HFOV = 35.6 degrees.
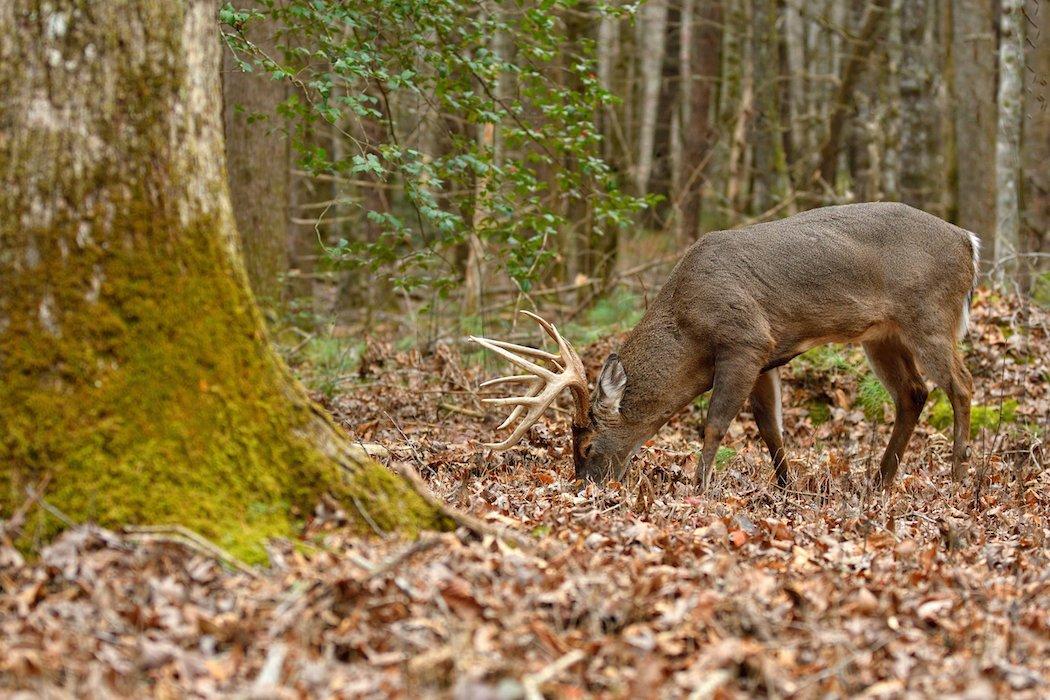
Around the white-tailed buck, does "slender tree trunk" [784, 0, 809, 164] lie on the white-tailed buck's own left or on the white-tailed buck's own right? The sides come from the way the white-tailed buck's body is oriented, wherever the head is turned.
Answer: on the white-tailed buck's own right

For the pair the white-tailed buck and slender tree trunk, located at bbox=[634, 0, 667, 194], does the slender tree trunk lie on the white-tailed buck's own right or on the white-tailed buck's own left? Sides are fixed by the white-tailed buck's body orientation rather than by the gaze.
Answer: on the white-tailed buck's own right

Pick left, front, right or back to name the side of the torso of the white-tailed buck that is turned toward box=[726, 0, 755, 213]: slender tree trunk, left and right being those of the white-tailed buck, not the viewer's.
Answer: right

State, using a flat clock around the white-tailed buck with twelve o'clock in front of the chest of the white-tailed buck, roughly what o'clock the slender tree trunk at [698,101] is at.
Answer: The slender tree trunk is roughly at 3 o'clock from the white-tailed buck.

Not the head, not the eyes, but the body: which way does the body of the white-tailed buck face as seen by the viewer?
to the viewer's left
